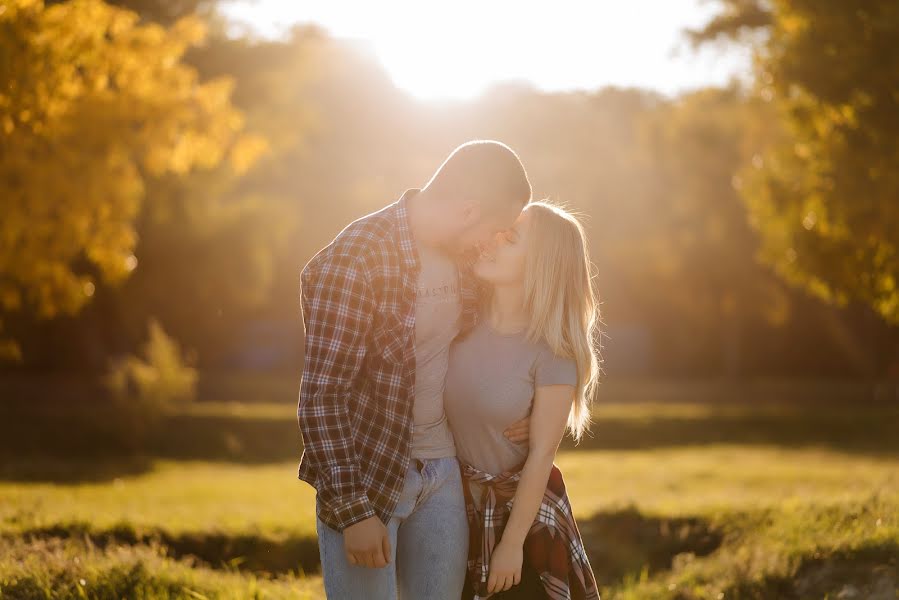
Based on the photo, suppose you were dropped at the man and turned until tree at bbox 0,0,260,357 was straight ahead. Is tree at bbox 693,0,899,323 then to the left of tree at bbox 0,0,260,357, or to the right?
right

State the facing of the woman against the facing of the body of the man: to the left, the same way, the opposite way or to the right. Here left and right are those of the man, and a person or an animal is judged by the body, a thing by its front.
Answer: to the right

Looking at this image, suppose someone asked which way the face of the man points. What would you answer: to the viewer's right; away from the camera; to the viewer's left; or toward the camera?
to the viewer's right

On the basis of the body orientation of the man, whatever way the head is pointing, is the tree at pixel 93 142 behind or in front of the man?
behind

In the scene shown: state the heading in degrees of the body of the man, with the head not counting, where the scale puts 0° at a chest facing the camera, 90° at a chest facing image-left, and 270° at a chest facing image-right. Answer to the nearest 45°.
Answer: approximately 315°

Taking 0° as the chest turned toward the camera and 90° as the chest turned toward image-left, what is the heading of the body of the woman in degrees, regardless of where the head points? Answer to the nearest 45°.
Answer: approximately 45°
